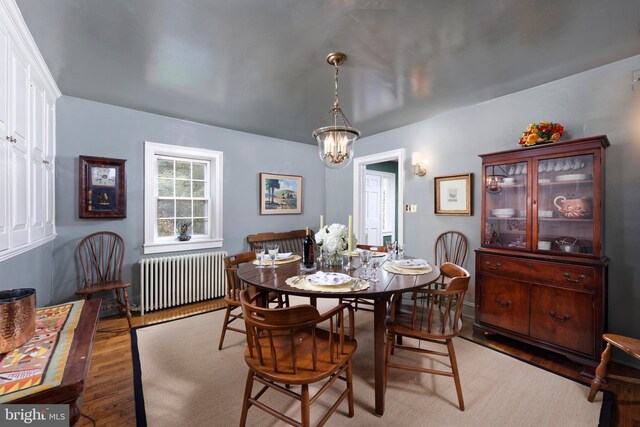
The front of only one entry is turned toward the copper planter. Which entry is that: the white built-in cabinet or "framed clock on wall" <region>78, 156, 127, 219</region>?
the framed clock on wall

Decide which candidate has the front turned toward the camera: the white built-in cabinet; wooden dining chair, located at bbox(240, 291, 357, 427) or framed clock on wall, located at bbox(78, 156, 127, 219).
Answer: the framed clock on wall

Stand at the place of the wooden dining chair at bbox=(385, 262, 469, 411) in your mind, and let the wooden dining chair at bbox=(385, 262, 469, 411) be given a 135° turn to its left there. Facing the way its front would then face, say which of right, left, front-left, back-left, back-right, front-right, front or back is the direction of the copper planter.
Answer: right

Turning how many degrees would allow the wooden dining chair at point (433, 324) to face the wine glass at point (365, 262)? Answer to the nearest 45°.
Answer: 0° — it already faces it

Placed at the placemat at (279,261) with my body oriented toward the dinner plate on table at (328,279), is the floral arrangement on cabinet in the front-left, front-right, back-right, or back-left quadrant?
front-left

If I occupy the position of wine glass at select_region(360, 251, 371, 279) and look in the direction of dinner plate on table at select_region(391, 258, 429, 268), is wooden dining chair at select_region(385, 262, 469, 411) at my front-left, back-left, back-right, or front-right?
front-right

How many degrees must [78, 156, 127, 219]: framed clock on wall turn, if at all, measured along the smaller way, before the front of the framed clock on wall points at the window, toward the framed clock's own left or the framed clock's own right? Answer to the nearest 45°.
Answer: approximately 90° to the framed clock's own left

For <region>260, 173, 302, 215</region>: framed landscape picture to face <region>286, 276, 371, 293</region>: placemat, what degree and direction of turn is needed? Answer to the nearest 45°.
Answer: approximately 45° to its right

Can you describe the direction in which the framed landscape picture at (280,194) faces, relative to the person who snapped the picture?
facing the viewer and to the right of the viewer

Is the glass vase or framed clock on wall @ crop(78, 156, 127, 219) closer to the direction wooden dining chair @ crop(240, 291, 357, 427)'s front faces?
the glass vase

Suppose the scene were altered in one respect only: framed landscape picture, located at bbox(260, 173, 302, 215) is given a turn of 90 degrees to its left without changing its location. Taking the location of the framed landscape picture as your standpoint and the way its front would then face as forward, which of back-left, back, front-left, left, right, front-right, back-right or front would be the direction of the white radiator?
back

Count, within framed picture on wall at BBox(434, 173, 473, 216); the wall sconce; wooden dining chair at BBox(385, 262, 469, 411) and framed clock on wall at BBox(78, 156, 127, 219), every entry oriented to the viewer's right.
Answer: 0

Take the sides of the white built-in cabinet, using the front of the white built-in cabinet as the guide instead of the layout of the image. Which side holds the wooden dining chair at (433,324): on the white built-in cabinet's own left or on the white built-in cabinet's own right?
on the white built-in cabinet's own right

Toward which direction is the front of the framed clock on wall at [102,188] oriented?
toward the camera

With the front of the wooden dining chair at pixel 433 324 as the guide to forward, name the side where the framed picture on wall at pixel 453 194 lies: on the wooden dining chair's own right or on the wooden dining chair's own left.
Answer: on the wooden dining chair's own right

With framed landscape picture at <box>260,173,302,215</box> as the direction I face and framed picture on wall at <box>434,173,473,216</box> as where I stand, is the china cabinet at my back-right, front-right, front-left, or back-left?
back-left

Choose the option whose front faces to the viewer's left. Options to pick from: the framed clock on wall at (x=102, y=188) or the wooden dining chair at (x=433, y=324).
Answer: the wooden dining chair

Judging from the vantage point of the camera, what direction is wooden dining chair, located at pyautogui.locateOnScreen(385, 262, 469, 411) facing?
facing to the left of the viewer

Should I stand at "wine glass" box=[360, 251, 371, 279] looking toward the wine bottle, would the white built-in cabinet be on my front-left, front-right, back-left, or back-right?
front-left

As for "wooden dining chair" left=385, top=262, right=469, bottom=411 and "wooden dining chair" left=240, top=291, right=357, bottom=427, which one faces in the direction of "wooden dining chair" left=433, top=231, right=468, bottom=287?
"wooden dining chair" left=240, top=291, right=357, bottom=427
